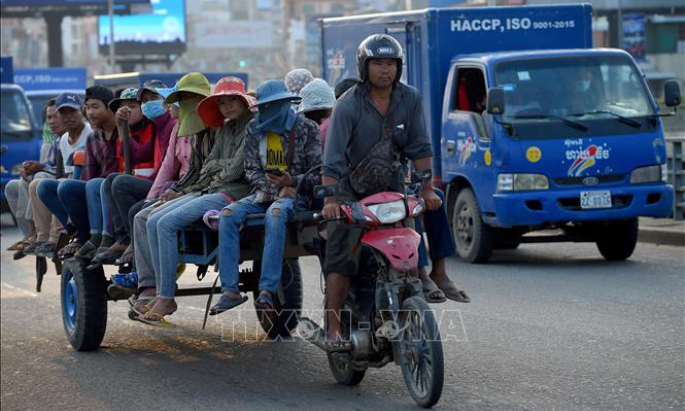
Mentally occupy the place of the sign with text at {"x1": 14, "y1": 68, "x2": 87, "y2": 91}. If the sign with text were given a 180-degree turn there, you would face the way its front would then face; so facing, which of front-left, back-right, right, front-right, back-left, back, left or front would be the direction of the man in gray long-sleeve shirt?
back

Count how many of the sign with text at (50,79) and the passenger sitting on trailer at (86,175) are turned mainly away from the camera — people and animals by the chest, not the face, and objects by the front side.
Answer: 0

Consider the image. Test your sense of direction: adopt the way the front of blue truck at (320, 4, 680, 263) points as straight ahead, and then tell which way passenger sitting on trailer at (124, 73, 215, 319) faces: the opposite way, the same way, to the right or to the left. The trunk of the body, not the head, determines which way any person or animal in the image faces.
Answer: to the right

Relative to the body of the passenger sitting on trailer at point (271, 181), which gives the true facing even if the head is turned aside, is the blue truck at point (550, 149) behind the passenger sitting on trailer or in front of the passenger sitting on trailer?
behind

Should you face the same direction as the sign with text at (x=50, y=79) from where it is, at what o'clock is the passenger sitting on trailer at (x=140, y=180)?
The passenger sitting on trailer is roughly at 12 o'clock from the sign with text.

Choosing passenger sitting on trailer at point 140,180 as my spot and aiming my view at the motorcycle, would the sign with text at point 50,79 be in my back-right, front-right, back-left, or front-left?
back-left

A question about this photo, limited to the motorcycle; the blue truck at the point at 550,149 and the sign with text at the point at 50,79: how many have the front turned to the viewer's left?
0

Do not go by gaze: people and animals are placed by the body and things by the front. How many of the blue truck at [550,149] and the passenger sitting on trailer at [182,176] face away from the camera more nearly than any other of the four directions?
0

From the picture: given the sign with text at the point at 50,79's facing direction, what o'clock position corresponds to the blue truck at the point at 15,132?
The blue truck is roughly at 12 o'clock from the sign with text.

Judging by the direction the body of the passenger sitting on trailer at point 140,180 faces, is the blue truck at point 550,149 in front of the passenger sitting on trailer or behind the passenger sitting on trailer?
behind

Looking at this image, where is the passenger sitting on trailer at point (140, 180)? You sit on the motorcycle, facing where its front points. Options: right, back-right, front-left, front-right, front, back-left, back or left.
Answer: back

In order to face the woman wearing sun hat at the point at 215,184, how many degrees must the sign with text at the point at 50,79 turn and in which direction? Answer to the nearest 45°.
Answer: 0° — it already faces them

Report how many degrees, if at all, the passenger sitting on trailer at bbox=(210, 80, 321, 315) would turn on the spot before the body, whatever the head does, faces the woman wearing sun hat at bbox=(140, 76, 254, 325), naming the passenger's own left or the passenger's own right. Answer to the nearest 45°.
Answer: approximately 90° to the passenger's own right
